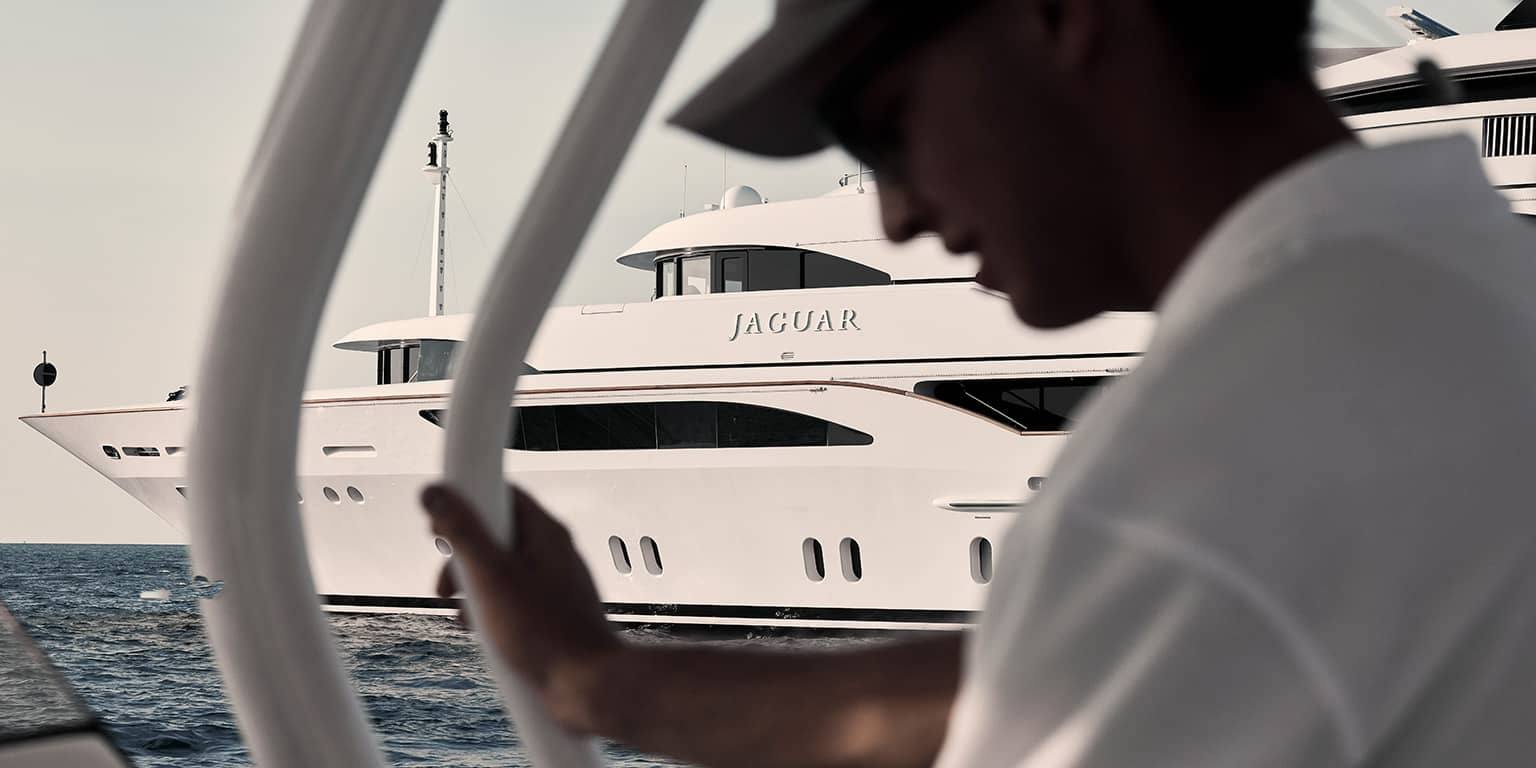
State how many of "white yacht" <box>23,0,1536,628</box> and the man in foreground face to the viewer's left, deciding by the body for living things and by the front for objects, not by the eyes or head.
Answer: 2

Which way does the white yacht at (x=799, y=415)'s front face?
to the viewer's left

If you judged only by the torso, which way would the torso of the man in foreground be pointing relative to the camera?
to the viewer's left

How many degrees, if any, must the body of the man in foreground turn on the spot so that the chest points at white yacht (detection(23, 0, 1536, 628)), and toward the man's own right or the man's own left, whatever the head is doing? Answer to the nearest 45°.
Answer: approximately 90° to the man's own right

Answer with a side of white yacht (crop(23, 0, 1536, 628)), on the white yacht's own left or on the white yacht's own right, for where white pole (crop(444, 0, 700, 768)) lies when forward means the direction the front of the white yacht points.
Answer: on the white yacht's own left

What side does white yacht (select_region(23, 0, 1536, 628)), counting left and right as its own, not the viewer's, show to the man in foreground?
left

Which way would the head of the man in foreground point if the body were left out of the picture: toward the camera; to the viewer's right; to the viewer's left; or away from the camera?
to the viewer's left
